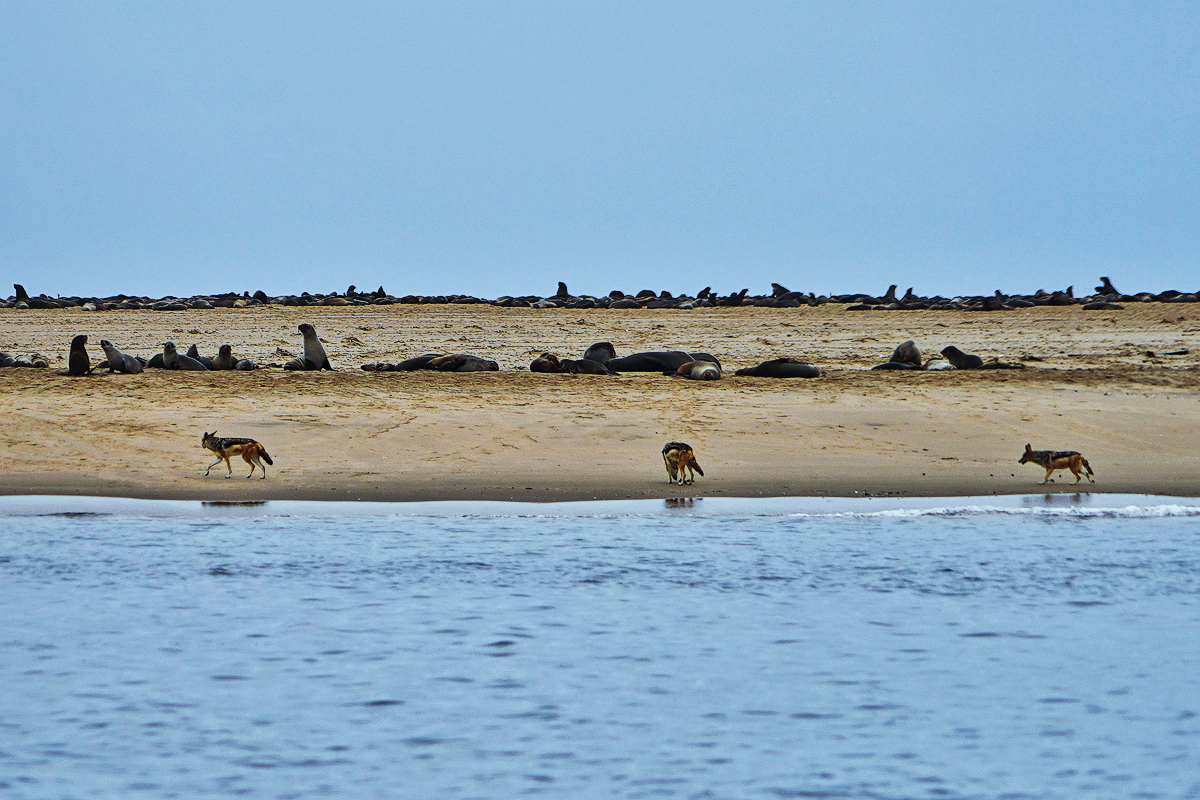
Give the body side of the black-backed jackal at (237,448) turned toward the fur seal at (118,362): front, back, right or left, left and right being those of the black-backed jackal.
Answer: right

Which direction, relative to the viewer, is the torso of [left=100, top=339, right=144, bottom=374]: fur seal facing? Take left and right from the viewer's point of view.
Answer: facing to the left of the viewer

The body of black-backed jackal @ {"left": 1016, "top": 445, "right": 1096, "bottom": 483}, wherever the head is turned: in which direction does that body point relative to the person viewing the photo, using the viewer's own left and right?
facing to the left of the viewer

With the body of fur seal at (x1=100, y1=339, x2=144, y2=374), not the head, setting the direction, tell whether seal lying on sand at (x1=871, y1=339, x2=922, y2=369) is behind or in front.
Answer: behind

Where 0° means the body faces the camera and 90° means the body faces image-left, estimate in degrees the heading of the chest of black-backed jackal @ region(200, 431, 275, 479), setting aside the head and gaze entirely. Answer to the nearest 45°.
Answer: approximately 90°

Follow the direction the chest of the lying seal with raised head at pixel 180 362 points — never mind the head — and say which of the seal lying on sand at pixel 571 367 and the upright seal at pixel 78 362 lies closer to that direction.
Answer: the upright seal

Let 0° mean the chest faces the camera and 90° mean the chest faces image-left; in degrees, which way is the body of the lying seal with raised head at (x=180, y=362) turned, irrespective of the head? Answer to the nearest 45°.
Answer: approximately 90°

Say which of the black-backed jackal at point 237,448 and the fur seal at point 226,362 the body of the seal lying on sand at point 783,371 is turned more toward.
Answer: the fur seal

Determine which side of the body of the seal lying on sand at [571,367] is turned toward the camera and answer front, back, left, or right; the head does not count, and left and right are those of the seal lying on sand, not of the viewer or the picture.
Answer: left

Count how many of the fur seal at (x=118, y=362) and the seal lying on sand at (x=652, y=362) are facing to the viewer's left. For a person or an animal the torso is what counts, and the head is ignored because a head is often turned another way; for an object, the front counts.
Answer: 1
